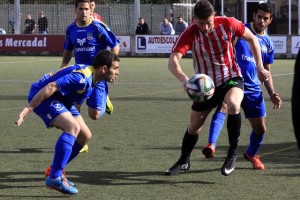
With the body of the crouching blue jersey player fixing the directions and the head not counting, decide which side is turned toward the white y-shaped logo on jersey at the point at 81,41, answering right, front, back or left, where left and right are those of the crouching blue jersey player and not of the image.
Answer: left

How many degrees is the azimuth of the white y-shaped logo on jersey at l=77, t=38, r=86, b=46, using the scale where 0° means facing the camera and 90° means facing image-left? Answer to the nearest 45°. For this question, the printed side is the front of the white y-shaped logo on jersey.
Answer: approximately 0°

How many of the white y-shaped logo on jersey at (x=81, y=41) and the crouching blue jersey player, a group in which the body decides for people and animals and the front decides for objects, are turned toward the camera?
1

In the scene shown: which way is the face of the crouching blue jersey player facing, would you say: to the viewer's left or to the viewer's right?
to the viewer's right

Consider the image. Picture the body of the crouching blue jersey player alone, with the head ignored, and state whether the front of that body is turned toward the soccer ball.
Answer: yes

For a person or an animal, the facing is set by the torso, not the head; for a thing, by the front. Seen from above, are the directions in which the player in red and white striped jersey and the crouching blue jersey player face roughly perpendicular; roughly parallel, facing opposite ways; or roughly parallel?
roughly perpendicular

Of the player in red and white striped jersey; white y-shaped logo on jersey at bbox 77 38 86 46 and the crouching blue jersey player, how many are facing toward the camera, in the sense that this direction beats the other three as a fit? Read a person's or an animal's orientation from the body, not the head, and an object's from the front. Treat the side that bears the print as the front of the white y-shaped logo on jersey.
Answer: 2

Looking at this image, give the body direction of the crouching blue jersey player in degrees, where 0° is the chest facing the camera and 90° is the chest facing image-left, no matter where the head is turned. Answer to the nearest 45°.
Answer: approximately 270°

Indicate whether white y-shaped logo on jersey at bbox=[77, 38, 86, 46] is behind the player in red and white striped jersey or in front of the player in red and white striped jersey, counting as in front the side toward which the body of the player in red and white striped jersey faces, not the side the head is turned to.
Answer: behind
